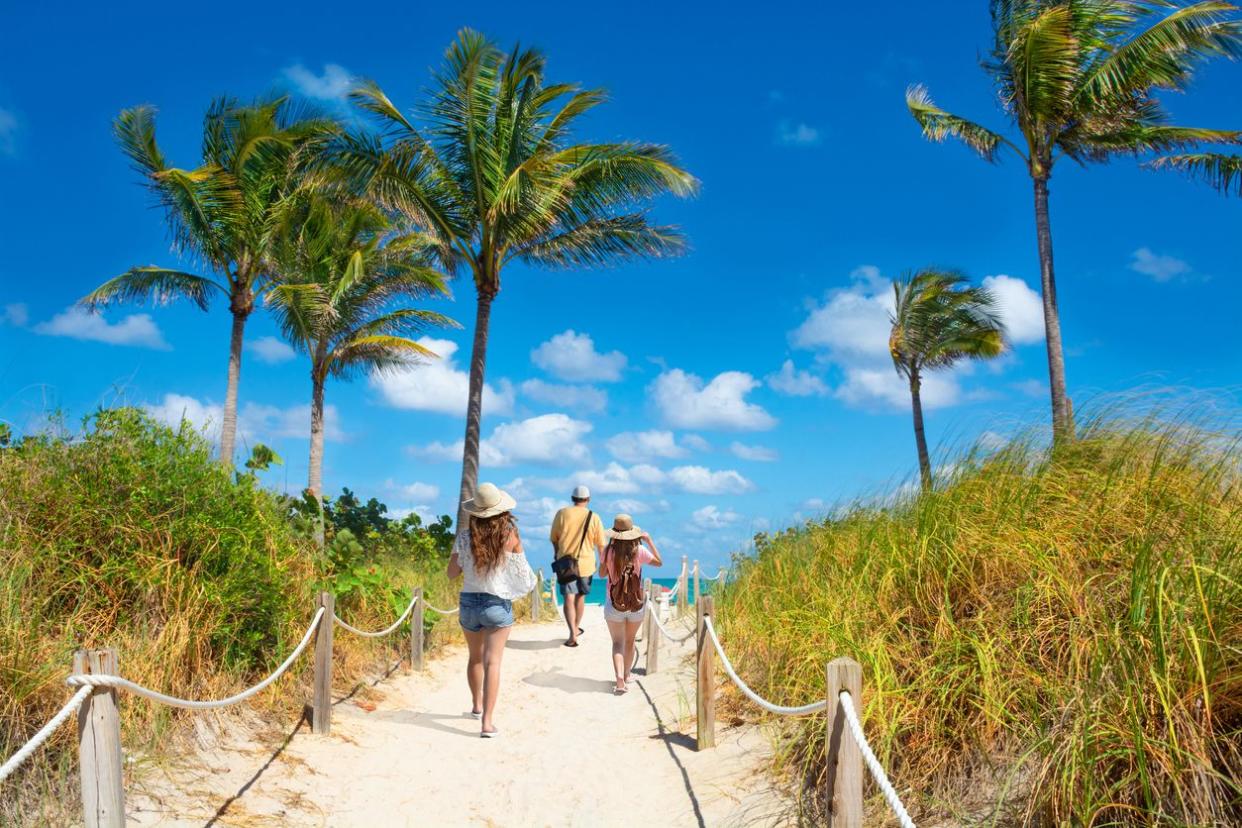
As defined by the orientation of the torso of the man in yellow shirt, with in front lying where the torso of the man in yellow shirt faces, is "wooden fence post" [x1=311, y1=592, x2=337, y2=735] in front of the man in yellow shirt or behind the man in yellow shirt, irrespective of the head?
behind

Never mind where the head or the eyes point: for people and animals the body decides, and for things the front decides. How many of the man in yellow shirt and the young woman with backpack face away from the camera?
2

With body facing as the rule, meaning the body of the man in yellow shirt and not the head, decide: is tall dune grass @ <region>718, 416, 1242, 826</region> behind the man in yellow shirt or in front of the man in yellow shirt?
behind

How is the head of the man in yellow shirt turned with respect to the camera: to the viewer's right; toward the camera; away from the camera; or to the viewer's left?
away from the camera

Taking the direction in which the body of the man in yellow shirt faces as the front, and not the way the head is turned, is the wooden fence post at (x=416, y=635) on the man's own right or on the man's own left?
on the man's own left

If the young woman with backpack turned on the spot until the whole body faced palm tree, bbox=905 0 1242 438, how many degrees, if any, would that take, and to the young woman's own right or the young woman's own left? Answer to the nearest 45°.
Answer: approximately 45° to the young woman's own right

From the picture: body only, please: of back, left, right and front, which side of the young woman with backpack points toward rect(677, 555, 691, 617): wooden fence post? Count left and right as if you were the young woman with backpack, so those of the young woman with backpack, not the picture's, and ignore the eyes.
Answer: front

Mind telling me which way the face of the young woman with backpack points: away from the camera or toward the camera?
away from the camera

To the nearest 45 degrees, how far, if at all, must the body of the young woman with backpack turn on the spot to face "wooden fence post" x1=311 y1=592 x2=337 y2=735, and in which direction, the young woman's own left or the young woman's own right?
approximately 135° to the young woman's own left

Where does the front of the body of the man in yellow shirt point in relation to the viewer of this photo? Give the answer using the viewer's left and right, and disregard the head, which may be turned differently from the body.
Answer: facing away from the viewer

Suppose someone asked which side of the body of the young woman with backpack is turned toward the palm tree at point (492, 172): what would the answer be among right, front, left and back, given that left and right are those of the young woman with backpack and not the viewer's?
front

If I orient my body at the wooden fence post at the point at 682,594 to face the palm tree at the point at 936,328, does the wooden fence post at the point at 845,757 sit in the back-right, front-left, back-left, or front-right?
back-right

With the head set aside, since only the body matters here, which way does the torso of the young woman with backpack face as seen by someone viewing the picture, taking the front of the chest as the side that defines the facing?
away from the camera

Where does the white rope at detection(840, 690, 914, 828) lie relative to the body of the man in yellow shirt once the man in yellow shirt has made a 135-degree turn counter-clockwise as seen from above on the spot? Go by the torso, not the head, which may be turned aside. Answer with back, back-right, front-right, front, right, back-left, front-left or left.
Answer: front-left

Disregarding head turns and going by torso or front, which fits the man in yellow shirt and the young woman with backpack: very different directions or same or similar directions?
same or similar directions

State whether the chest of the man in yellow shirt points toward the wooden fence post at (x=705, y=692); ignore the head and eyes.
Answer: no
